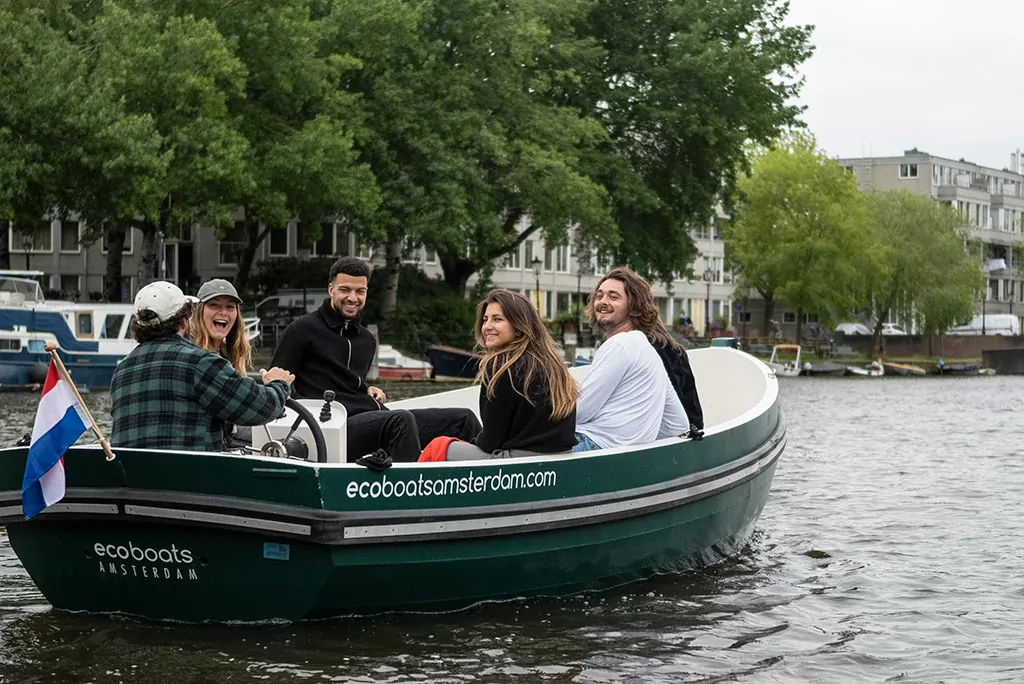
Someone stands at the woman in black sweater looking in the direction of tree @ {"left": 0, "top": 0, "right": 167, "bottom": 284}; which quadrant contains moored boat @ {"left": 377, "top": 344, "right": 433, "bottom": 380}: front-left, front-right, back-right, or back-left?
front-right

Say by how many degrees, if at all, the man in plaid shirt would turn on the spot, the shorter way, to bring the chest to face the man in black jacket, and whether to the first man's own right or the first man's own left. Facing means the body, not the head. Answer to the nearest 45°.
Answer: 0° — they already face them

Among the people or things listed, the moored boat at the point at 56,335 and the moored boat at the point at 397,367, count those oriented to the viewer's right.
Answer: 2

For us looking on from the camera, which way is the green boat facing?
facing away from the viewer and to the right of the viewer

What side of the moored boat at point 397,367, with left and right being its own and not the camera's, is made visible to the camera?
right

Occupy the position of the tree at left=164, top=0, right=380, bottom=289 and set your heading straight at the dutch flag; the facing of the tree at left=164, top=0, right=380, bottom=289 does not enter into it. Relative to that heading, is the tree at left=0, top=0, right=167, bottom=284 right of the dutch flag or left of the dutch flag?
right

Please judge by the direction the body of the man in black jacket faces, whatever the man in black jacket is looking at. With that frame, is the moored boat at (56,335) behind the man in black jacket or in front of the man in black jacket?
behind

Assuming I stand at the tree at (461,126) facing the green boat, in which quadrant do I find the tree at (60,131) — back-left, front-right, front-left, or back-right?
front-right

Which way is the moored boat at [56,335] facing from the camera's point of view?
to the viewer's right

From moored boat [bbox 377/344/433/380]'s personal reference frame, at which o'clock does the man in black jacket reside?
The man in black jacket is roughly at 3 o'clock from the moored boat.
